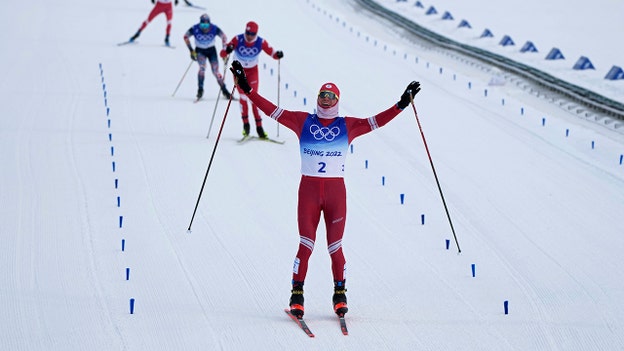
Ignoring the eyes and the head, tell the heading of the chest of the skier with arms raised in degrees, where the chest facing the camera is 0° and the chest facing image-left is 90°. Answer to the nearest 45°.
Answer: approximately 0°

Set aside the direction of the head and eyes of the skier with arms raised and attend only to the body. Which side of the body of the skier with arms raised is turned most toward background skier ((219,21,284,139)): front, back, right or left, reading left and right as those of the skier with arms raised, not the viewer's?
back

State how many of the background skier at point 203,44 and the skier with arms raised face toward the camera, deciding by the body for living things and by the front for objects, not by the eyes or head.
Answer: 2

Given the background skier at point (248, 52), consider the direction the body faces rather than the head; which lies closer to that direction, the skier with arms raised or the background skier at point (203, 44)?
the skier with arms raised

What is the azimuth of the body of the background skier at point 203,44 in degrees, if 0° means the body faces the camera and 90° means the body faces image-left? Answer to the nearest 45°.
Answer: approximately 0°

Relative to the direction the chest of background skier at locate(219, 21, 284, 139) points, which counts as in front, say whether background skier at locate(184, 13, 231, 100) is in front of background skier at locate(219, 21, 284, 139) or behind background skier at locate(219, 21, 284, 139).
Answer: behind
